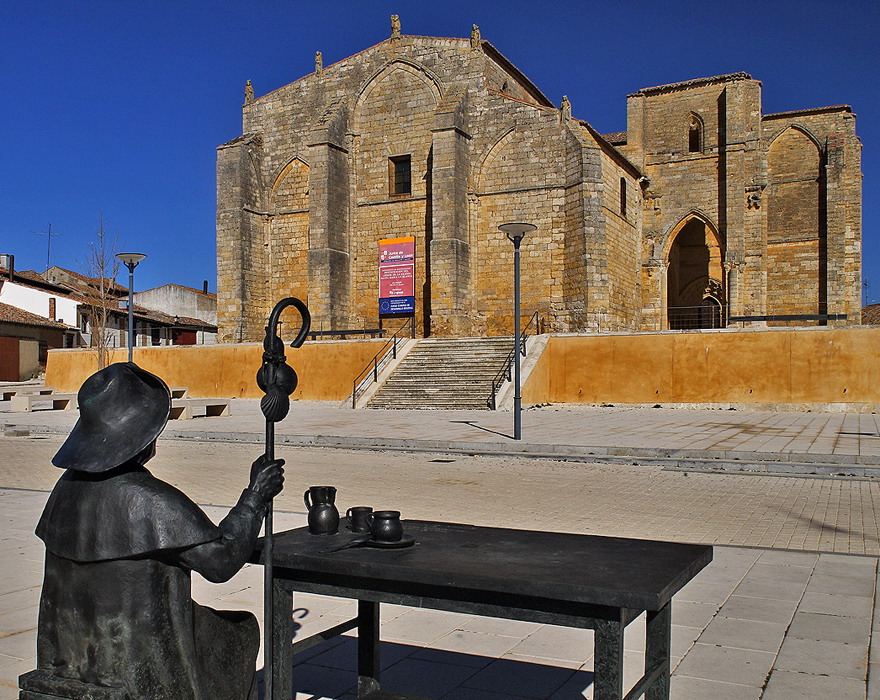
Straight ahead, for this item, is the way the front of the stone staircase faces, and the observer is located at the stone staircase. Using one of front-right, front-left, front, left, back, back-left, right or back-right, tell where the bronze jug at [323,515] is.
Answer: front

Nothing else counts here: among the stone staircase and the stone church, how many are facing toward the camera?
2

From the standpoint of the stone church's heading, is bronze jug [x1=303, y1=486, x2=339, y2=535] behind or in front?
in front

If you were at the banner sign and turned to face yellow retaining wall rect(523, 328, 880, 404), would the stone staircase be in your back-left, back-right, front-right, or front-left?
front-right

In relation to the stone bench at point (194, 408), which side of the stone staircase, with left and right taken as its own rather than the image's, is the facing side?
right

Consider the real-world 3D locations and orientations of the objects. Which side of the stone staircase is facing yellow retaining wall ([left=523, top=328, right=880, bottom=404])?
left

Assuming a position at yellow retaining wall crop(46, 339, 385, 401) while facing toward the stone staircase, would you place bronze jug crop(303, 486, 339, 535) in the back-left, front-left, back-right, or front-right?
front-right

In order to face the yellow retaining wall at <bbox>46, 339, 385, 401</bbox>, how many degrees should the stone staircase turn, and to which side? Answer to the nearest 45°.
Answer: approximately 135° to its right

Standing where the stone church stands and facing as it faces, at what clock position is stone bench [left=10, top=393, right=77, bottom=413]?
The stone bench is roughly at 2 o'clock from the stone church.

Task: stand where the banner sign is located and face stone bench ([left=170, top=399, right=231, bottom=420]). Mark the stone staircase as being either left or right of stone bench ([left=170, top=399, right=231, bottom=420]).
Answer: left

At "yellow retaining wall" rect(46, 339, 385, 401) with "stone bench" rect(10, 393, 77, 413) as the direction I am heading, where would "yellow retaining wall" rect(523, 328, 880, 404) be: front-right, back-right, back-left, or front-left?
back-left

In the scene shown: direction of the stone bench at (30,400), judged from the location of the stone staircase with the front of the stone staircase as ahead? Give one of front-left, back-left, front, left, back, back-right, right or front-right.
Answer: right

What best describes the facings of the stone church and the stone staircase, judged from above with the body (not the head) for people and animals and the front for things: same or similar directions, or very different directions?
same or similar directions

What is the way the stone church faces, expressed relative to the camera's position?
facing the viewer

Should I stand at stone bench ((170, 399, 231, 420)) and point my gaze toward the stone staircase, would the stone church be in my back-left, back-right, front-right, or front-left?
front-left
